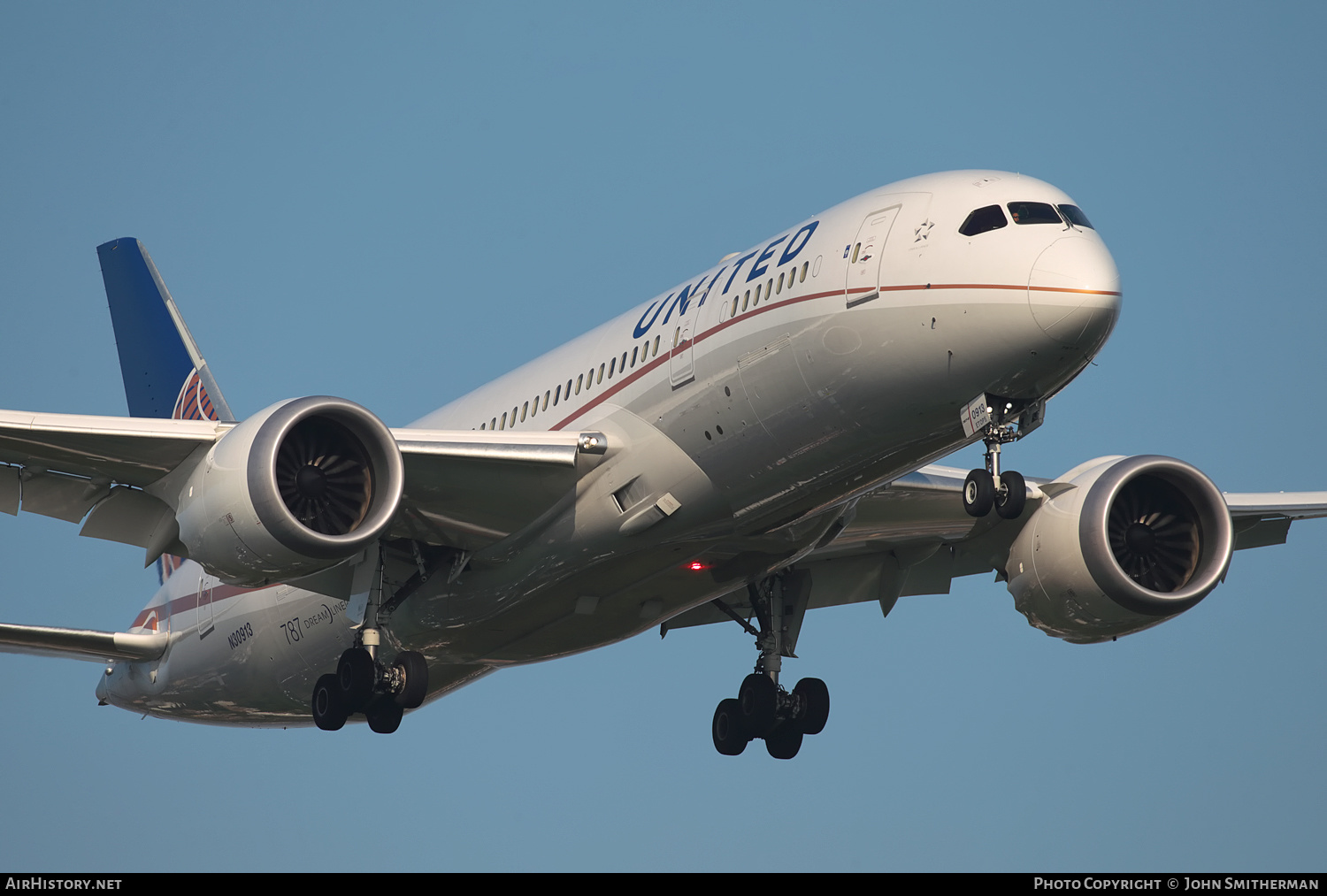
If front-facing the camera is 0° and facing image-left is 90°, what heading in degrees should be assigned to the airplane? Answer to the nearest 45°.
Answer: approximately 315°
